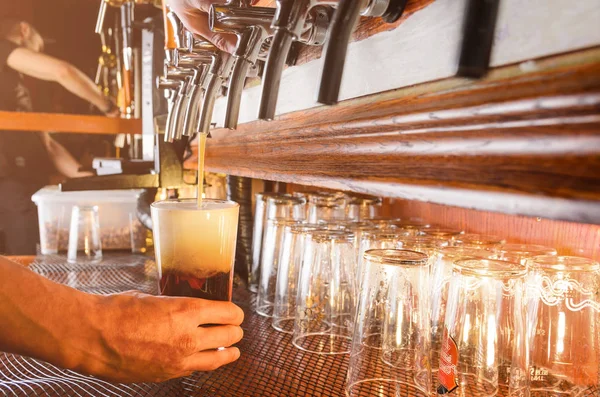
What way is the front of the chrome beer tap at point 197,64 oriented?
to the viewer's left

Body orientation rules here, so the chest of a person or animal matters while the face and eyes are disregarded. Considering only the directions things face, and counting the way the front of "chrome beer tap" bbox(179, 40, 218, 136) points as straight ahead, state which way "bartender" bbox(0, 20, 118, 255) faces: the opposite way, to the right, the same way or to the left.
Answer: the opposite way

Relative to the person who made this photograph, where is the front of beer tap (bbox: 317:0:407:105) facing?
facing to the left of the viewer

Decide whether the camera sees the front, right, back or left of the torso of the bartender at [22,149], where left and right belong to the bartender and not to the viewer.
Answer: right

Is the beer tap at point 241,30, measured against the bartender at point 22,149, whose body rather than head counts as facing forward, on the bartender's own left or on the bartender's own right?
on the bartender's own right

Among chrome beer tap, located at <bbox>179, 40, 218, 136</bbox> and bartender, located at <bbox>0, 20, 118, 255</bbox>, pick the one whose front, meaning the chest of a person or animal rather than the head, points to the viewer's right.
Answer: the bartender

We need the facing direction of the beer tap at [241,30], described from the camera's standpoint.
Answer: facing to the left of the viewer
